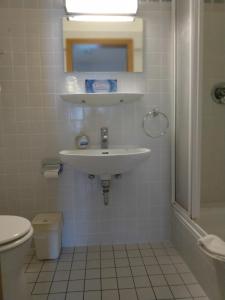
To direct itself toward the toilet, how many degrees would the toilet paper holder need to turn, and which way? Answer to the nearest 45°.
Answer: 0° — it already faces it

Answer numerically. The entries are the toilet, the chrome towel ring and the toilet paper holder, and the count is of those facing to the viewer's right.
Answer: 1

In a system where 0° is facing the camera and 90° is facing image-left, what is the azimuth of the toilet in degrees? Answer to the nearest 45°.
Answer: approximately 270°

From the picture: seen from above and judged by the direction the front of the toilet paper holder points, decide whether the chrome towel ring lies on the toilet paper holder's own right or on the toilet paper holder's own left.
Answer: on the toilet paper holder's own left

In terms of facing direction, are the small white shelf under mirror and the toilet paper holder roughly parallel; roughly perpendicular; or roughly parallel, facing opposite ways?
roughly parallel

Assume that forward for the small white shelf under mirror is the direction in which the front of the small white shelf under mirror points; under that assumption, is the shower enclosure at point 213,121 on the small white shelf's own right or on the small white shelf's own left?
on the small white shelf's own left

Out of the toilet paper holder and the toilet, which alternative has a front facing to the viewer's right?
the toilet

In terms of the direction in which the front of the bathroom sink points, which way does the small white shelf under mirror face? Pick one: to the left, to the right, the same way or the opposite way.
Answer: the same way

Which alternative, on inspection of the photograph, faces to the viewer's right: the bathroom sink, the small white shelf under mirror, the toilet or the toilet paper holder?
the toilet

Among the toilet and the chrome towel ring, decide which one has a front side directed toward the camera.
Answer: the chrome towel ring

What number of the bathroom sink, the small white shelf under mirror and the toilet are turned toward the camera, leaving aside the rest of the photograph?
2

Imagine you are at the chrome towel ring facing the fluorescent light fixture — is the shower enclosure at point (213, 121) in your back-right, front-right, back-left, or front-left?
back-left

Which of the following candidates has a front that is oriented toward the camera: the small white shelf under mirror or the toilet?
the small white shelf under mirror

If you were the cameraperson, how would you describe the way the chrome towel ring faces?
facing the viewer

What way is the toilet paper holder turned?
toward the camera

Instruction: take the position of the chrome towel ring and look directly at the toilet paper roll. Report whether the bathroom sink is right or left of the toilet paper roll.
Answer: left
